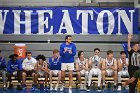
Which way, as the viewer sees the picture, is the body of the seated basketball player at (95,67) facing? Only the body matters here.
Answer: toward the camera

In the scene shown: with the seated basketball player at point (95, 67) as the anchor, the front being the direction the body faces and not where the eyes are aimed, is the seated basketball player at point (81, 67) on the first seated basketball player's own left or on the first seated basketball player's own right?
on the first seated basketball player's own right

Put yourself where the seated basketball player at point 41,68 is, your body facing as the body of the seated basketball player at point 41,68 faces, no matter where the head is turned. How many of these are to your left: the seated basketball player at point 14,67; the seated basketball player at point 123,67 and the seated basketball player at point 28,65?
1

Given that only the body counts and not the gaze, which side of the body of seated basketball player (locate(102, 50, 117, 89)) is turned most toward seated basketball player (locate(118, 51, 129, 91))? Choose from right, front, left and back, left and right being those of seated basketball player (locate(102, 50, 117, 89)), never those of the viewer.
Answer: left

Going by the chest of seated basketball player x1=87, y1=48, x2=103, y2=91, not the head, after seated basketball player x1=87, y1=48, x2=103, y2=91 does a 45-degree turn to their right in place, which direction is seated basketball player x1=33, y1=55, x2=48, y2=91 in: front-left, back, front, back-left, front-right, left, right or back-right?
front-right

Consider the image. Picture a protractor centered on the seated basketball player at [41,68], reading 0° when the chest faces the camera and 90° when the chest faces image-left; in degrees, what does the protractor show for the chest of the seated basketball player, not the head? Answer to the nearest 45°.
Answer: approximately 0°

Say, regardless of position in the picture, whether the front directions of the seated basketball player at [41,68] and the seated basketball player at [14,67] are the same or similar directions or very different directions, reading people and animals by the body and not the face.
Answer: same or similar directions

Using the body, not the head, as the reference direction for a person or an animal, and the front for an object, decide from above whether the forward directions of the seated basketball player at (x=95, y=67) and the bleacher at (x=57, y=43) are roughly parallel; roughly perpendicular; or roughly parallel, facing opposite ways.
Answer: roughly parallel

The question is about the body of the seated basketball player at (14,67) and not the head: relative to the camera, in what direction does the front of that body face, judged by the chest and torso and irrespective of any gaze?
toward the camera

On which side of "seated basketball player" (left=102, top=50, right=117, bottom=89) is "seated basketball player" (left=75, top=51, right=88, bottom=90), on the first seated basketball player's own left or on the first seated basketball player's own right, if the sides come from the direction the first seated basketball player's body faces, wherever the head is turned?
on the first seated basketball player's own right

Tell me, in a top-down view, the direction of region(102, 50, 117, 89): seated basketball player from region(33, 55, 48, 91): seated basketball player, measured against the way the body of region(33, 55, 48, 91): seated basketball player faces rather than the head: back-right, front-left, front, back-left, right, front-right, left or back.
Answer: left

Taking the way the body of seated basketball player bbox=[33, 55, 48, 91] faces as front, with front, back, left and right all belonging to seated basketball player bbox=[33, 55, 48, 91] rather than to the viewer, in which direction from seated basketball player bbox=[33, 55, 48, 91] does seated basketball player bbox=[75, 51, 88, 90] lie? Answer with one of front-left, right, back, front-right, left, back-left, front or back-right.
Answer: left
